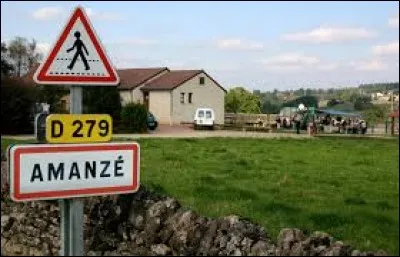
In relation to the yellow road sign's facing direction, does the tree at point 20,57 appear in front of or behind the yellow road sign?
behind

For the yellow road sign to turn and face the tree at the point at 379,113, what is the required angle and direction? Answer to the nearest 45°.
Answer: approximately 90° to its left

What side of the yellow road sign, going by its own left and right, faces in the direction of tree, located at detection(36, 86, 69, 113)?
back

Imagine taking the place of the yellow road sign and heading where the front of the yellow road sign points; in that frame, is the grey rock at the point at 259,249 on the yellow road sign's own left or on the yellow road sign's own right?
on the yellow road sign's own left

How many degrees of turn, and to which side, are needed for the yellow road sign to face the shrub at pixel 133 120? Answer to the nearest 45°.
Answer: approximately 180°

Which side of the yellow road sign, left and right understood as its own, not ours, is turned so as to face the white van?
back

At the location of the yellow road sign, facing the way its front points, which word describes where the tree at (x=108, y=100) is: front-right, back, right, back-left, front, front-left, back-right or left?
back

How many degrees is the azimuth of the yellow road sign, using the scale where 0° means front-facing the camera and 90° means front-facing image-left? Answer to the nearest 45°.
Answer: approximately 0°

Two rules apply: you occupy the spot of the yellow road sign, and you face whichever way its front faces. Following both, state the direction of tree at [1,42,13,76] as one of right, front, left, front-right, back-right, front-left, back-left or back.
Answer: back

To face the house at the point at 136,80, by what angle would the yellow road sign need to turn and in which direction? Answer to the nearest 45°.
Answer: approximately 180°
